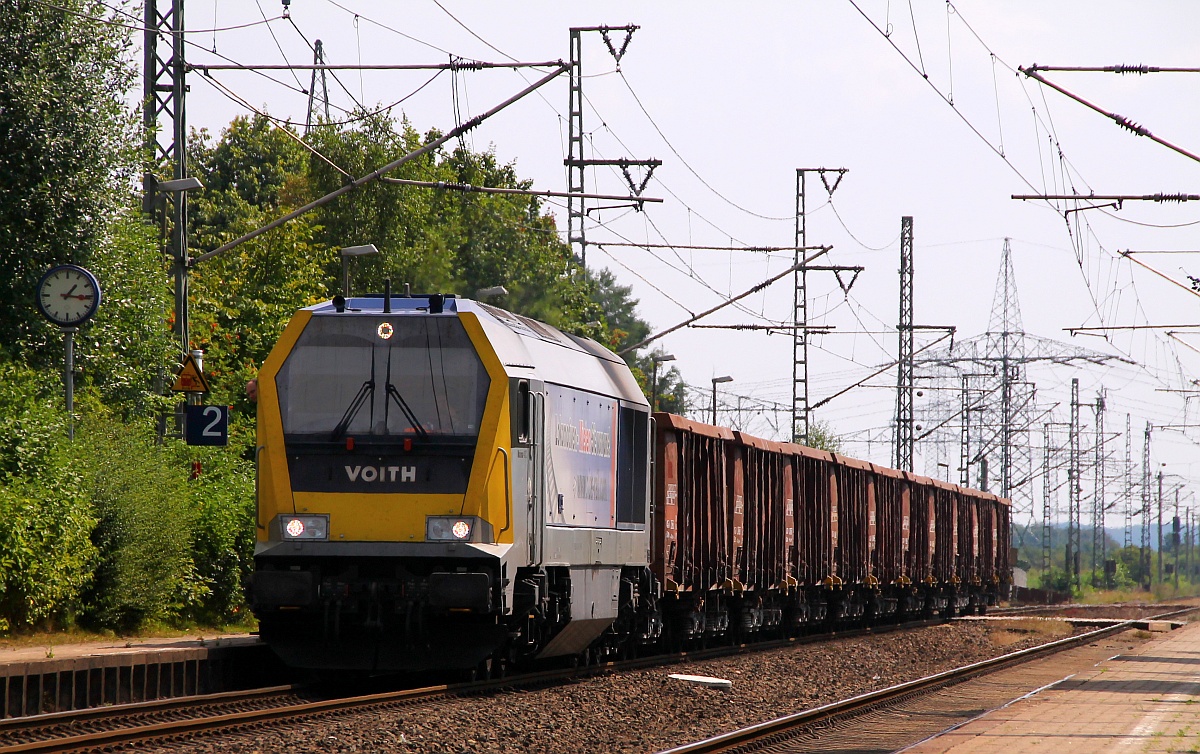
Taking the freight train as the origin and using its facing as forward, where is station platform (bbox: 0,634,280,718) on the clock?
The station platform is roughly at 1 o'clock from the freight train.

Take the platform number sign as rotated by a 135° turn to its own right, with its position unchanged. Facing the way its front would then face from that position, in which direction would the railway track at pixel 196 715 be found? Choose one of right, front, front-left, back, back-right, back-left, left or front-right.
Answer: back-left

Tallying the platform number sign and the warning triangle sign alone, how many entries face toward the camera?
2

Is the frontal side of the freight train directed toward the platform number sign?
no

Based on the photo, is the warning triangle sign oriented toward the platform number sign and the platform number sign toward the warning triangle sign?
no

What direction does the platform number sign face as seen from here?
toward the camera

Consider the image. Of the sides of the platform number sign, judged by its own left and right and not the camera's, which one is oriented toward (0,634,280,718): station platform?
front

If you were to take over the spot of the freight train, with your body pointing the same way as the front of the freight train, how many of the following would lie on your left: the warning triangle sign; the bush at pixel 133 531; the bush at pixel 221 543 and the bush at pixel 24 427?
0

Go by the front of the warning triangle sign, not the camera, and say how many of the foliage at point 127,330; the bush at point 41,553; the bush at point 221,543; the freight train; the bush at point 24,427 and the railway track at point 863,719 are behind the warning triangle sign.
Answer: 2

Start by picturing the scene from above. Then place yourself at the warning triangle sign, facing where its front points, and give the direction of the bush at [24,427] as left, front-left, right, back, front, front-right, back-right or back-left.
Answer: front-right

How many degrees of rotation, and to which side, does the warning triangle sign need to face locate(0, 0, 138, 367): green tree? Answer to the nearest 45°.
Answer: approximately 135° to its right

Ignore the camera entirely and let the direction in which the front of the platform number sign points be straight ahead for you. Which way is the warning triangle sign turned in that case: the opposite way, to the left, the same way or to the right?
the same way

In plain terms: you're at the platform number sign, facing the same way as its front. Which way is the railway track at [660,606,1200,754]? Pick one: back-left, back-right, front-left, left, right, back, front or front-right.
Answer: front-left

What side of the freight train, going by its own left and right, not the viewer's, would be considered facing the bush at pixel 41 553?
right

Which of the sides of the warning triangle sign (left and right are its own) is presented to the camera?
front

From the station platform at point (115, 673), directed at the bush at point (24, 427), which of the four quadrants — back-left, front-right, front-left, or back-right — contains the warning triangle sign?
front-right
